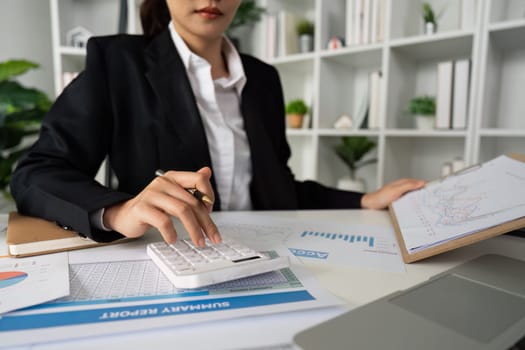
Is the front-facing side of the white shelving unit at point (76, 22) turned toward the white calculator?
yes

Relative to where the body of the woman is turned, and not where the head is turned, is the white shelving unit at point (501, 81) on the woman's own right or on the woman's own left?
on the woman's own left

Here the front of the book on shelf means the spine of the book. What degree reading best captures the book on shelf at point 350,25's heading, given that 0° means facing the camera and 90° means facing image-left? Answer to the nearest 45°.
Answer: approximately 0°

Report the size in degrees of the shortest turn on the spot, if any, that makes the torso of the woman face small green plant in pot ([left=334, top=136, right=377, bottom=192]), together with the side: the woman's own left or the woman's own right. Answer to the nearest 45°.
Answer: approximately 90° to the woman's own left

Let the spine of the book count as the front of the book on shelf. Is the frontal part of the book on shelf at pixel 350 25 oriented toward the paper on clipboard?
yes

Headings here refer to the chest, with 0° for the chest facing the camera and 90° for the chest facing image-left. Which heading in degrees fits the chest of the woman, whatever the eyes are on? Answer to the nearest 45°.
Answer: approximately 315°

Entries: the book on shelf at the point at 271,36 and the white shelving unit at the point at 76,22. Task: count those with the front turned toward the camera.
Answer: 2

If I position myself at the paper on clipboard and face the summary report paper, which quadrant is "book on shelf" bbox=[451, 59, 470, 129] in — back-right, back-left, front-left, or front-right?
back-right

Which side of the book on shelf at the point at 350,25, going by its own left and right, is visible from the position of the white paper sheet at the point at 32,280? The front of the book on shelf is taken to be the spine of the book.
front

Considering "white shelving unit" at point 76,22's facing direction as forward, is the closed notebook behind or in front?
in front
